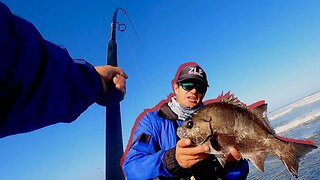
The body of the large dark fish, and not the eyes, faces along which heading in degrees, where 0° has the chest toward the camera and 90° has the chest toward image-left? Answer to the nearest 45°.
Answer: approximately 90°

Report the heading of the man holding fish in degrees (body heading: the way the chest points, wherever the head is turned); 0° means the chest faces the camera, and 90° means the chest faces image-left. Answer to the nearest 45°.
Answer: approximately 315°
